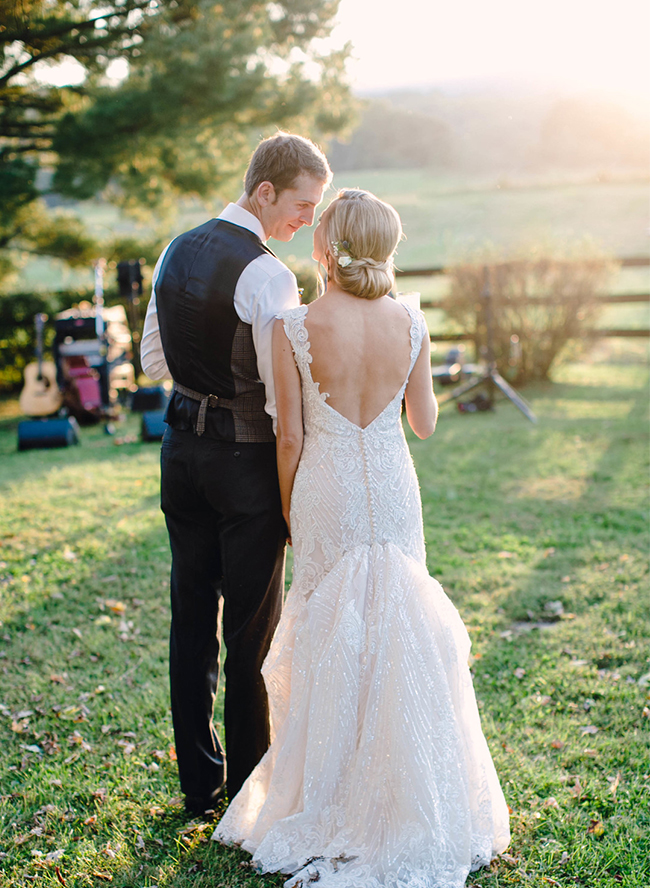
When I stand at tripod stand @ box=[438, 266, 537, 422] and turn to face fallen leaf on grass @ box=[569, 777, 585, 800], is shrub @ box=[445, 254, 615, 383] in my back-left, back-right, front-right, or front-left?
back-left

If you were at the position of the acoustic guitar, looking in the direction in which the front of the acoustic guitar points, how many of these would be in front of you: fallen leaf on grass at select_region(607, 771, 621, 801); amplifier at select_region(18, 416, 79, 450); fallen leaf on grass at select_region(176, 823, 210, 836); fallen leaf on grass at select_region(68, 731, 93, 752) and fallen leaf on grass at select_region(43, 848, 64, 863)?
5

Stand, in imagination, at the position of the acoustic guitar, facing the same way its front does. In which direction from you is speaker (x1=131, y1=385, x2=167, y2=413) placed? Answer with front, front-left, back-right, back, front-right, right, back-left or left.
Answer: front-left

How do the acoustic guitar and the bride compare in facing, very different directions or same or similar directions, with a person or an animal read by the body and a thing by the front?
very different directions

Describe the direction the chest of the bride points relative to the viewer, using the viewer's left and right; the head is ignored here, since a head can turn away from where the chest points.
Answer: facing away from the viewer

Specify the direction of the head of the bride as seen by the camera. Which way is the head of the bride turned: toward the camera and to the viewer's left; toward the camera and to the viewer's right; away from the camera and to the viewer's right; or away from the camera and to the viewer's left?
away from the camera and to the viewer's left

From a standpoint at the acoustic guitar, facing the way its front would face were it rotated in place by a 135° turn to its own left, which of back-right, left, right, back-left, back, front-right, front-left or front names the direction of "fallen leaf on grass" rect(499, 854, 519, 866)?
back-right

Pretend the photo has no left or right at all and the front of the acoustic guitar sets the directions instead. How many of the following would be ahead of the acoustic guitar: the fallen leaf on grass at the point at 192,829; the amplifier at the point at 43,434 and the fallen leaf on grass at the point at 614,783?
3

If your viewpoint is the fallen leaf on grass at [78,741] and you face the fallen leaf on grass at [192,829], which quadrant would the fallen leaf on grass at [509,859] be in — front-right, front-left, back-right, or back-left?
front-left

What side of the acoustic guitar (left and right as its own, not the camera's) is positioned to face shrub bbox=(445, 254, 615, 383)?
left

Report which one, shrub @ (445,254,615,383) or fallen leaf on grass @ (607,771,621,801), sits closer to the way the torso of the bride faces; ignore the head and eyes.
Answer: the shrub

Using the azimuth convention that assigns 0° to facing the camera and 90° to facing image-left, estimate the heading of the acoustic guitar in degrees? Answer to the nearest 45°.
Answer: approximately 0°

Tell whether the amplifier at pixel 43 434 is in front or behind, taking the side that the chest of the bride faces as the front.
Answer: in front
